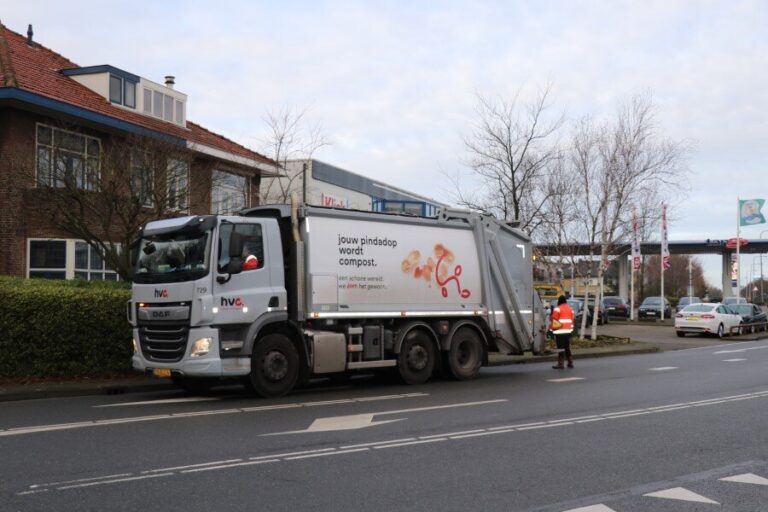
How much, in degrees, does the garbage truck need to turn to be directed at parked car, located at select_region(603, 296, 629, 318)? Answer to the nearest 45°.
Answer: approximately 180°

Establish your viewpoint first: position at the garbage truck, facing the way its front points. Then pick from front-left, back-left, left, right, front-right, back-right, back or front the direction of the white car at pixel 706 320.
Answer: back

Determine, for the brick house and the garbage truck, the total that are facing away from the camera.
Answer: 0

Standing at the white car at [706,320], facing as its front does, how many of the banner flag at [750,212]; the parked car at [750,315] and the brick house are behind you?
1

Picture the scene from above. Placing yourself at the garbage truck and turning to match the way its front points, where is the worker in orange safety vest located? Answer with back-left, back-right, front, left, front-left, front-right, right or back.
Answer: back

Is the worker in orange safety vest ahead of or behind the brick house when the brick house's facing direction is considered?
ahead

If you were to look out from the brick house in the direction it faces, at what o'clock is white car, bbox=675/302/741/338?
The white car is roughly at 10 o'clock from the brick house.

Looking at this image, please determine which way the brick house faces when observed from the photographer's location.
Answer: facing the viewer and to the right of the viewer

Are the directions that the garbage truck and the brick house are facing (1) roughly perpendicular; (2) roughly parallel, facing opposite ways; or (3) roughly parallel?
roughly perpendicular

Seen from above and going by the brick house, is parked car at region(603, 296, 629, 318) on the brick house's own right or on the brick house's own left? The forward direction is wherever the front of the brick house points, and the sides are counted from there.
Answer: on the brick house's own left

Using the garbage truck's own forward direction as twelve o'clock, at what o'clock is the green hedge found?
The green hedge is roughly at 2 o'clock from the garbage truck.

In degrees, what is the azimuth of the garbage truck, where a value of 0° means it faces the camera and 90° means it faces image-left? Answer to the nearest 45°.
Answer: approximately 45°

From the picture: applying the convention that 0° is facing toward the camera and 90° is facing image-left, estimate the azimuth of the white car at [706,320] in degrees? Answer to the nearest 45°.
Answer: approximately 225°

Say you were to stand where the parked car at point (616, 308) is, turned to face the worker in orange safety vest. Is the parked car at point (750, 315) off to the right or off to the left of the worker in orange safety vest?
left

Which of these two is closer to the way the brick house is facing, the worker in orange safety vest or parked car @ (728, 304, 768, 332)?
the worker in orange safety vest
